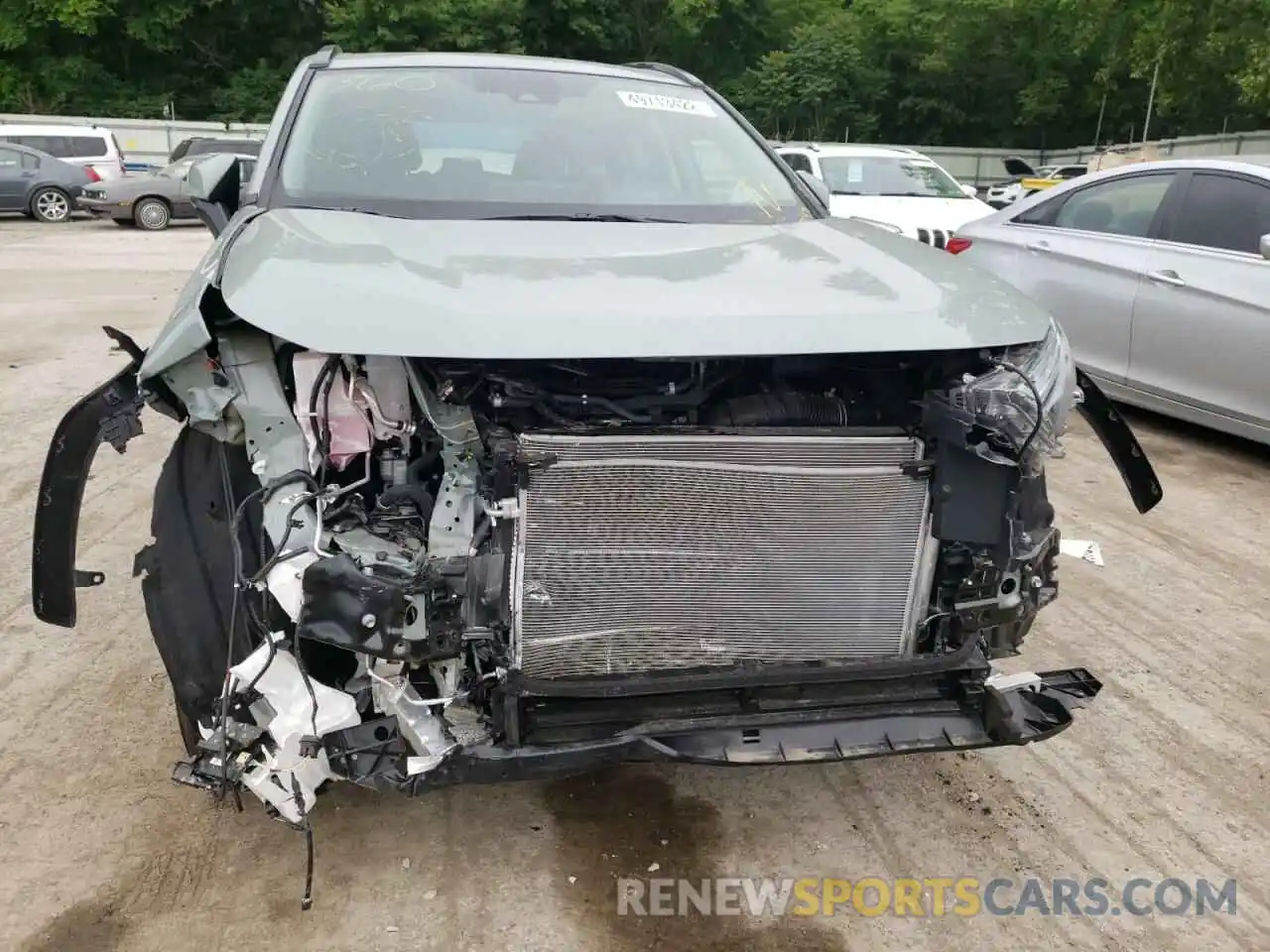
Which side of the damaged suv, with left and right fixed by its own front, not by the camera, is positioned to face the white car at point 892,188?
back

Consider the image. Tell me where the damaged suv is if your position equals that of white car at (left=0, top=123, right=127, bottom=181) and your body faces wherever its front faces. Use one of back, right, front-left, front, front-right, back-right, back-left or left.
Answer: left

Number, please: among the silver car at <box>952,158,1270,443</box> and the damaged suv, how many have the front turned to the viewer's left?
0

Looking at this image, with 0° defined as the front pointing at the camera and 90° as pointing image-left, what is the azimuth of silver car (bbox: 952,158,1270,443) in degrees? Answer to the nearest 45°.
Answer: approximately 315°

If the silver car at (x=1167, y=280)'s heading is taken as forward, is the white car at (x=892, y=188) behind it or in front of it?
behind

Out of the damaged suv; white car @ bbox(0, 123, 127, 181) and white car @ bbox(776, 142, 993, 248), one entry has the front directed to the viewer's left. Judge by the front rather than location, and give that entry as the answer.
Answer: white car @ bbox(0, 123, 127, 181)

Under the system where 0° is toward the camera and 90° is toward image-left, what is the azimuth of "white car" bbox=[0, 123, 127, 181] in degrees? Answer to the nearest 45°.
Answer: approximately 90°

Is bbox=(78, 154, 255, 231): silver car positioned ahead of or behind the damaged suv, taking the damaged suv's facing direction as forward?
behind

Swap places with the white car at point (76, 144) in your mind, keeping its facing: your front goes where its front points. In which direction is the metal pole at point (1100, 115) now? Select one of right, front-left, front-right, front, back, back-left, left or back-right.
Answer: back

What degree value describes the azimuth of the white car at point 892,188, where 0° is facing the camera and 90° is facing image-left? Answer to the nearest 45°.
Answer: approximately 315°

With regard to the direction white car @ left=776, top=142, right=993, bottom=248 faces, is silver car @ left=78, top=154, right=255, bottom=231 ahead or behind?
behind

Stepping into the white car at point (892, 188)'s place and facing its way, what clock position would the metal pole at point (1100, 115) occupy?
The metal pole is roughly at 8 o'clock from the white car.
